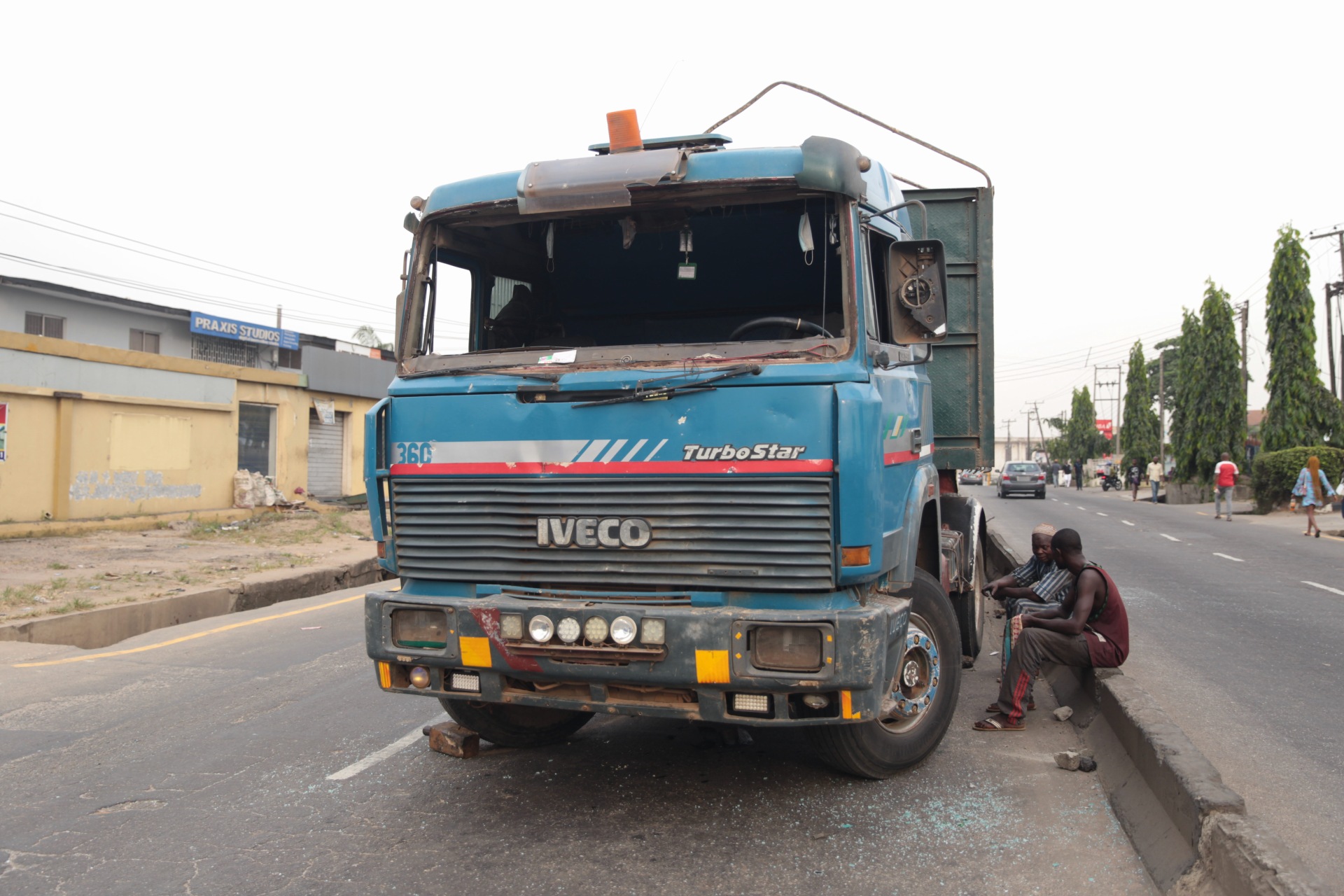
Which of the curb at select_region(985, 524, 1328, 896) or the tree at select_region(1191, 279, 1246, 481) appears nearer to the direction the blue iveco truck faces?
the curb

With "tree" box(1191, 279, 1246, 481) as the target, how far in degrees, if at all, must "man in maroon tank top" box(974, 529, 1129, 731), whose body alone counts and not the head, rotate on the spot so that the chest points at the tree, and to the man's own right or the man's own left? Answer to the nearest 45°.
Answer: approximately 90° to the man's own right

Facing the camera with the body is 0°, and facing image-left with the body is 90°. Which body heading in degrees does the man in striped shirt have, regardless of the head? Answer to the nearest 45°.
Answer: approximately 45°

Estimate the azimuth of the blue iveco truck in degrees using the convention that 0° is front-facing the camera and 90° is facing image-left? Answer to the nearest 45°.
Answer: approximately 0°

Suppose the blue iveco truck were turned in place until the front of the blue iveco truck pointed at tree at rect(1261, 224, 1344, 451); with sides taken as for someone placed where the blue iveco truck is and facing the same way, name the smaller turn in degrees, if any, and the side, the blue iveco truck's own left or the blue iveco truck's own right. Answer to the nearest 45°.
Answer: approximately 135° to the blue iveco truck's own left

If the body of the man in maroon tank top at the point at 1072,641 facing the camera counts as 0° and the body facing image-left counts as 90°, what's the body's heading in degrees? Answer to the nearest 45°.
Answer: approximately 90°

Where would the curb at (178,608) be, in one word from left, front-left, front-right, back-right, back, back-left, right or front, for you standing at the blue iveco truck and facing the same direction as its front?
back-right

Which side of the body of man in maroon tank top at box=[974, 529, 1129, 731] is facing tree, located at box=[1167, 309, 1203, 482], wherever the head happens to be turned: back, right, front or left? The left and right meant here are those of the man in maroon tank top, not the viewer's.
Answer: right

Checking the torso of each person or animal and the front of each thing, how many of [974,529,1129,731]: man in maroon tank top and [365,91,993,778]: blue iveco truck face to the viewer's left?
1
